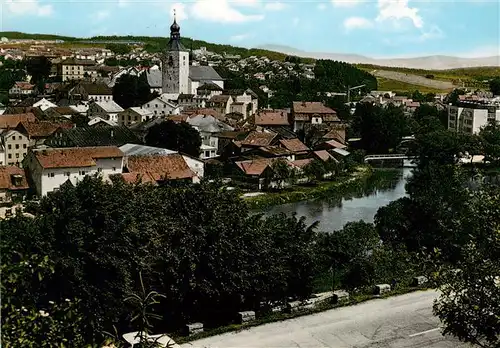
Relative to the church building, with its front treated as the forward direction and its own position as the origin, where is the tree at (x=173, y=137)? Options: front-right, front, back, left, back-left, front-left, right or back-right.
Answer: front-left

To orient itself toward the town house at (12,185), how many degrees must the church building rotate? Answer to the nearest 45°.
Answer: approximately 45° to its left

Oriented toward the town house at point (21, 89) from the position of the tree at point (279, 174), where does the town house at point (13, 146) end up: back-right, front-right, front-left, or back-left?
front-left

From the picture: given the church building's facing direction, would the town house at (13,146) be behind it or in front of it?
in front

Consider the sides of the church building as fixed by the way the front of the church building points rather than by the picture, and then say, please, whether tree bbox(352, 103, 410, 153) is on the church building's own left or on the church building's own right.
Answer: on the church building's own left

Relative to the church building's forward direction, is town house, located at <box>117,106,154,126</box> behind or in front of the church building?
in front

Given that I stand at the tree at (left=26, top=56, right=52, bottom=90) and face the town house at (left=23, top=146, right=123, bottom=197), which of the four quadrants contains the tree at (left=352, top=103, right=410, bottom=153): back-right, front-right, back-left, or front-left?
front-left

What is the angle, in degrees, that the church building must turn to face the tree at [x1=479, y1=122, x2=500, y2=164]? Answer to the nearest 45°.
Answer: approximately 90° to its left

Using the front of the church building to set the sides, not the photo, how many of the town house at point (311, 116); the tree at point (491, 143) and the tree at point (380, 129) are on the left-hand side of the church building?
3
